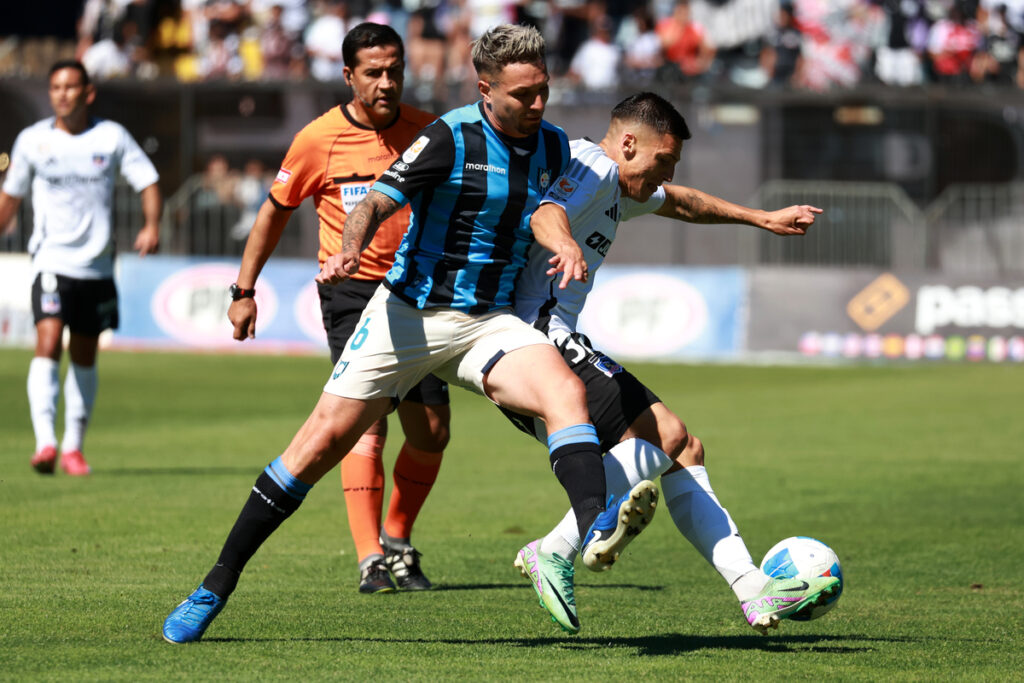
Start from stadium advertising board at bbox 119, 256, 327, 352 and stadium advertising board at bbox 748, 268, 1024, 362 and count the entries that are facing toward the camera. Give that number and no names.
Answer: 2

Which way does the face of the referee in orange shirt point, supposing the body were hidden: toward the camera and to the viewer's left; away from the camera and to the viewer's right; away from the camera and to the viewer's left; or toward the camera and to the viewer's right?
toward the camera and to the viewer's right

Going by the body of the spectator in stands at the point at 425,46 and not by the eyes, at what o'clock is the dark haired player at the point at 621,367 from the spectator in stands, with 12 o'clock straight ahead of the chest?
The dark haired player is roughly at 12 o'clock from the spectator in stands.

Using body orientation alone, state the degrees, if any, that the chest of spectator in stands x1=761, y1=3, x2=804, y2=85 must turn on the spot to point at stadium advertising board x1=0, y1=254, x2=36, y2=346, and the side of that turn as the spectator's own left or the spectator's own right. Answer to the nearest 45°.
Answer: approximately 90° to the spectator's own right

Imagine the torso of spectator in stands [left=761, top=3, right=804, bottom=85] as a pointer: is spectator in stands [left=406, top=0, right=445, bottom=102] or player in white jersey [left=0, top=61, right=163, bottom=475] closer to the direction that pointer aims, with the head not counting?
the player in white jersey

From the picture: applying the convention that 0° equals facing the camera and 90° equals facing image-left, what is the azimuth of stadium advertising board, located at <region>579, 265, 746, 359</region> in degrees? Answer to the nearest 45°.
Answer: approximately 0°

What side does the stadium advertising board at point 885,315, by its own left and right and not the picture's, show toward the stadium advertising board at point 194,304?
right

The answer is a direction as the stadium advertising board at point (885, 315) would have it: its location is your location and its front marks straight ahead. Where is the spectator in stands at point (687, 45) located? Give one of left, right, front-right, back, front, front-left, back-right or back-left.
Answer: back-right

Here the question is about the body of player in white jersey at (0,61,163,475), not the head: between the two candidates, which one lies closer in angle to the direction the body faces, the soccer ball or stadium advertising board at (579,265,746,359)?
the soccer ball
